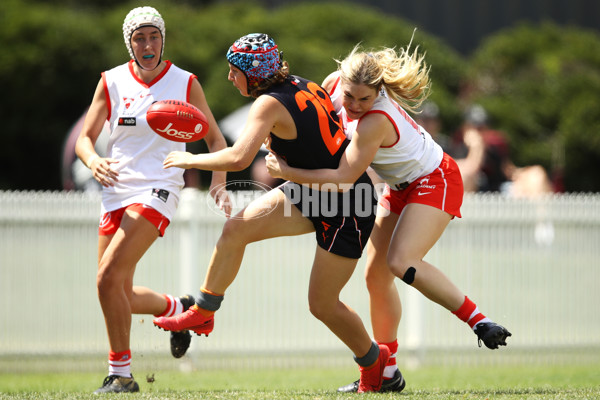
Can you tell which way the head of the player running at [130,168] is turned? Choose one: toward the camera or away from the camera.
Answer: toward the camera

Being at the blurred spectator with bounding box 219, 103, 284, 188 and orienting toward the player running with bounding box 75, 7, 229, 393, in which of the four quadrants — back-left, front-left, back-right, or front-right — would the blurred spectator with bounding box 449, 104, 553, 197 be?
front-left

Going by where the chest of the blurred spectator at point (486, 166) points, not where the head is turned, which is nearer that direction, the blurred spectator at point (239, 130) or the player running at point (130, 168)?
the player running

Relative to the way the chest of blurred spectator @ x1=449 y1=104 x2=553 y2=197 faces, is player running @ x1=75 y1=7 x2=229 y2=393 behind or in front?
in front

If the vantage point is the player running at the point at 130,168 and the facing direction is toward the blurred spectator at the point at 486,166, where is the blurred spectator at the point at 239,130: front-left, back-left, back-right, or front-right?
front-left

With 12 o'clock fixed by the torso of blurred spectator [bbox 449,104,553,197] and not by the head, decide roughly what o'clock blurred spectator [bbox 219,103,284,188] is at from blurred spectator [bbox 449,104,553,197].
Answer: blurred spectator [bbox 219,103,284,188] is roughly at 4 o'clock from blurred spectator [bbox 449,104,553,197].

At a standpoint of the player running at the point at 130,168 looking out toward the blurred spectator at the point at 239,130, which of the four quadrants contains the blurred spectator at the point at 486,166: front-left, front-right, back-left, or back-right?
front-right

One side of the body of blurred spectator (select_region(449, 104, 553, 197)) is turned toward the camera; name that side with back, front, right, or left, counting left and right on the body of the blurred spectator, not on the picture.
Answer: front
